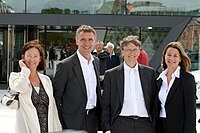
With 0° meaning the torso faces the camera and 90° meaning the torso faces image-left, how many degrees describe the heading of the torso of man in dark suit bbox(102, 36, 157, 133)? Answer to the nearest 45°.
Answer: approximately 0°

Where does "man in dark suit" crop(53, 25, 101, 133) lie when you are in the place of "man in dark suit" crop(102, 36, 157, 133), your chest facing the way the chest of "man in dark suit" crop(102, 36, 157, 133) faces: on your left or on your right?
on your right

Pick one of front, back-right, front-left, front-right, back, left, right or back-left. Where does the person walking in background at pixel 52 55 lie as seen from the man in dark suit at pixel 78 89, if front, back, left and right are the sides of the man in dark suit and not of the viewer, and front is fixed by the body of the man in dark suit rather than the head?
back-left

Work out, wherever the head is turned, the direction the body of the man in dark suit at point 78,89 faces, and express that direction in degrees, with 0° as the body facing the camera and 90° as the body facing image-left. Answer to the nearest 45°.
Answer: approximately 315°

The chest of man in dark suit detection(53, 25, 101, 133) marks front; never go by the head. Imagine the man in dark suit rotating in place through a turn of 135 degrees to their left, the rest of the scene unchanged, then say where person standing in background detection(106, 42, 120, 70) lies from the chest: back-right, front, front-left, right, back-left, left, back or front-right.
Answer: front

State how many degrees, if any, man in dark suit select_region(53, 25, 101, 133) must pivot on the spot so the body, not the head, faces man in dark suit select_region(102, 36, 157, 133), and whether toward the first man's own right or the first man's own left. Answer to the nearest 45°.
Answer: approximately 45° to the first man's own left

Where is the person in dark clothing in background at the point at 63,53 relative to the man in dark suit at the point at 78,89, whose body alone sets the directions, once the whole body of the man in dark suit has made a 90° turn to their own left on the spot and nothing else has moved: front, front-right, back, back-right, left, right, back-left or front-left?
front-left

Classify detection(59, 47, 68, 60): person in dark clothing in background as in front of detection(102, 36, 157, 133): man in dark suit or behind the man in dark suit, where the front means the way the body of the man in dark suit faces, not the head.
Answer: behind

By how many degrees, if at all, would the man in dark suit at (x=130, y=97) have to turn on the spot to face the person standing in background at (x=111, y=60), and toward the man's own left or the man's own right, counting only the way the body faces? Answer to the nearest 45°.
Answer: approximately 180°
